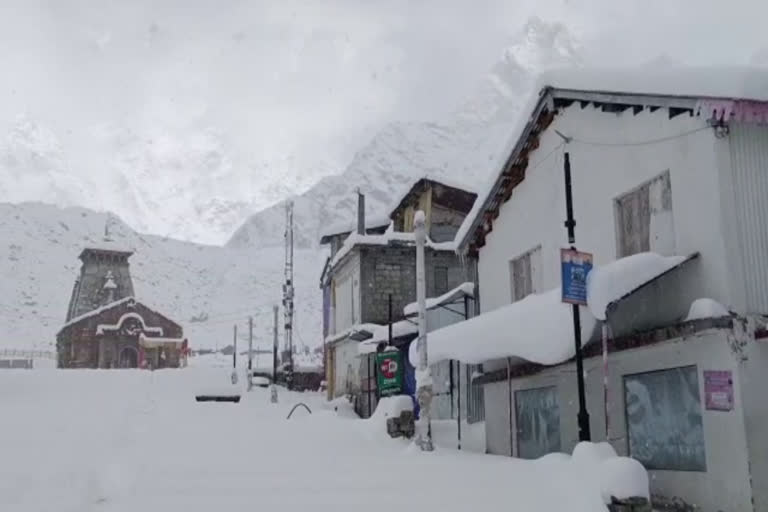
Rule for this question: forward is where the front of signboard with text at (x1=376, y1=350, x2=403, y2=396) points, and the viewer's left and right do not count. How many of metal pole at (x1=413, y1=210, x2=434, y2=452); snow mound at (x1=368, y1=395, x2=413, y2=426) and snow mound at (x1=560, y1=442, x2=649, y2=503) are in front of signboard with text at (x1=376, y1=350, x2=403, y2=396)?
3

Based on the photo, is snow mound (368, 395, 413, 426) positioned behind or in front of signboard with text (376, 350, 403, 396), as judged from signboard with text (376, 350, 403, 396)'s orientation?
in front

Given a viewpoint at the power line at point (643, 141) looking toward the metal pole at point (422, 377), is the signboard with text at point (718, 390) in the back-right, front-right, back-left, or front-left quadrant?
back-left

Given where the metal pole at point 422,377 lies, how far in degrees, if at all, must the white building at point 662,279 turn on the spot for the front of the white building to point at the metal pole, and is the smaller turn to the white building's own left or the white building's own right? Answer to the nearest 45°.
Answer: approximately 90° to the white building's own right

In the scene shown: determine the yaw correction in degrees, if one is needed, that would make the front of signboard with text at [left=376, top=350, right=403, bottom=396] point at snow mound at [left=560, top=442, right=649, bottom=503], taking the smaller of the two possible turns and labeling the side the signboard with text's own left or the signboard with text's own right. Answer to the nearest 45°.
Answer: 0° — it already faces it

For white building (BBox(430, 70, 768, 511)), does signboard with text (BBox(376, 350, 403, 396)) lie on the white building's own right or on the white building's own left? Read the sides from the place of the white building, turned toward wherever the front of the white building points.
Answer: on the white building's own right

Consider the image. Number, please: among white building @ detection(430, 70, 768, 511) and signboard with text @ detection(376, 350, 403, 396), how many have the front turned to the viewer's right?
0

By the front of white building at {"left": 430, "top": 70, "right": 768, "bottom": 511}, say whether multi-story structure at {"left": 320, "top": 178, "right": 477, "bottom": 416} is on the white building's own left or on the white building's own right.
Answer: on the white building's own right

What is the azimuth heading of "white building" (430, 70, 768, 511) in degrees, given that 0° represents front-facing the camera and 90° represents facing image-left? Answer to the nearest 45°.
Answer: approximately 45°

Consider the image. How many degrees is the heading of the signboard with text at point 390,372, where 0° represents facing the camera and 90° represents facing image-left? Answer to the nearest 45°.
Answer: approximately 0°
